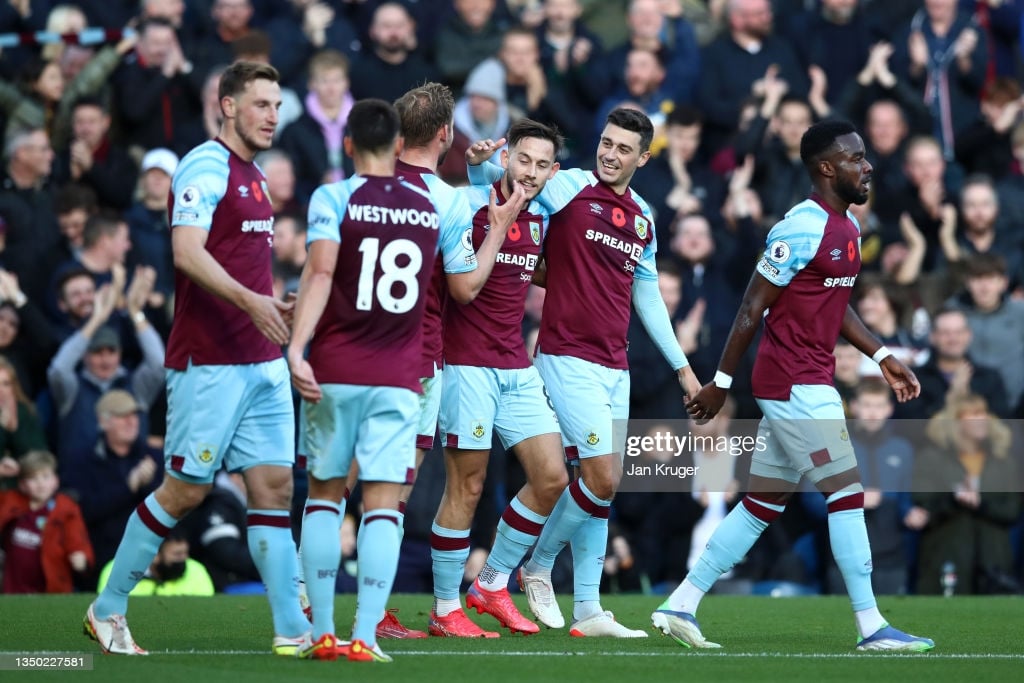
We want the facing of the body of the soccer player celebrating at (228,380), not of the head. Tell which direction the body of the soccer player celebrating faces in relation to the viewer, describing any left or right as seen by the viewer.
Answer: facing the viewer and to the right of the viewer

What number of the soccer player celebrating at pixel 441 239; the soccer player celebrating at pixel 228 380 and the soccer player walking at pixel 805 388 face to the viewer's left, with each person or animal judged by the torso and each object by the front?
0

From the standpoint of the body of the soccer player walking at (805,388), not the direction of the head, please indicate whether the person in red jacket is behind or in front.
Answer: behind

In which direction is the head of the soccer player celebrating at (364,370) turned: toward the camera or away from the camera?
away from the camera

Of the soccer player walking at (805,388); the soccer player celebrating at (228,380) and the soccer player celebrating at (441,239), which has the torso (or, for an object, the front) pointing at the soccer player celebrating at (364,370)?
the soccer player celebrating at (228,380)

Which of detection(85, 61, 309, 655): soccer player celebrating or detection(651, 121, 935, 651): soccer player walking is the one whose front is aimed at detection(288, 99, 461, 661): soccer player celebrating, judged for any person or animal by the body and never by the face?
detection(85, 61, 309, 655): soccer player celebrating

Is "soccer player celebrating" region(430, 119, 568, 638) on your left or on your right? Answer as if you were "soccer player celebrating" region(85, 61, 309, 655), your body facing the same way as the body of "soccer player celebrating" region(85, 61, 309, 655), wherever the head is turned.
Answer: on your left

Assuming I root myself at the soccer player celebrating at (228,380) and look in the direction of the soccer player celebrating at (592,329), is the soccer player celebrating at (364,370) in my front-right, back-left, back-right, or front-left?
front-right

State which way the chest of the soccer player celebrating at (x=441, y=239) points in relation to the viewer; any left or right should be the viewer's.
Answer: facing away from the viewer and to the right of the viewer

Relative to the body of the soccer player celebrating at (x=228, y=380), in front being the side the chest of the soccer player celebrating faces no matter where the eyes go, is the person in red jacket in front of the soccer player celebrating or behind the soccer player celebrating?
behind
